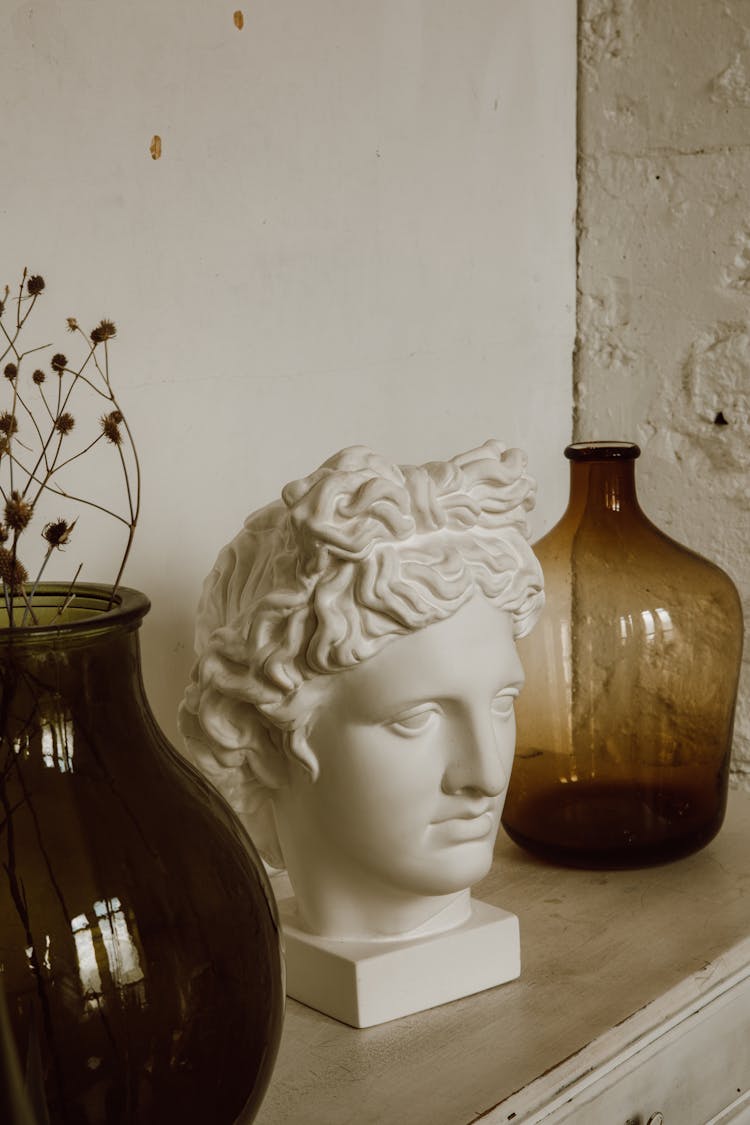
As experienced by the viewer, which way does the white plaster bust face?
facing the viewer and to the right of the viewer
